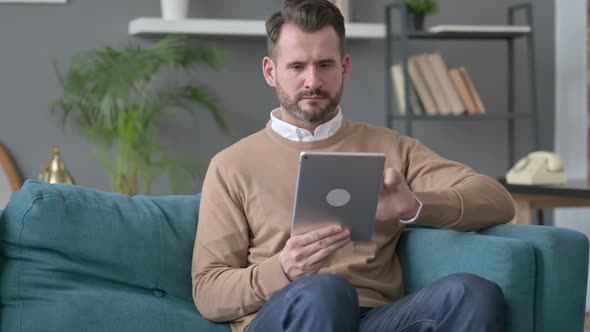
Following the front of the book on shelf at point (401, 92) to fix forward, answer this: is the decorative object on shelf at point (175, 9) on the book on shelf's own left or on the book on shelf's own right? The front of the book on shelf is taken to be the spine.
on the book on shelf's own right

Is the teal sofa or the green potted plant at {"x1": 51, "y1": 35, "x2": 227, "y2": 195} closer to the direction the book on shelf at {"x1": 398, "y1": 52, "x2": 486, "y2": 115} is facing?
the teal sofa

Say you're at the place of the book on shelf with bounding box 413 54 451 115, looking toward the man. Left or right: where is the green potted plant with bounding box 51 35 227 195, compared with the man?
right

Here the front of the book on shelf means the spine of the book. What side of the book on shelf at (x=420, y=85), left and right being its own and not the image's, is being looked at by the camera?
front

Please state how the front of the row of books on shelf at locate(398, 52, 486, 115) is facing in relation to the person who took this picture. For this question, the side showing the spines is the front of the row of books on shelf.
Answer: facing the viewer

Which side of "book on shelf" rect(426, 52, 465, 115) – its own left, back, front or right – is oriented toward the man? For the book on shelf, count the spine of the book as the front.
front

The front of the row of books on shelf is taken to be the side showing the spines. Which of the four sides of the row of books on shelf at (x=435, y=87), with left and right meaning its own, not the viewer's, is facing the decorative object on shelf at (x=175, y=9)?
right
